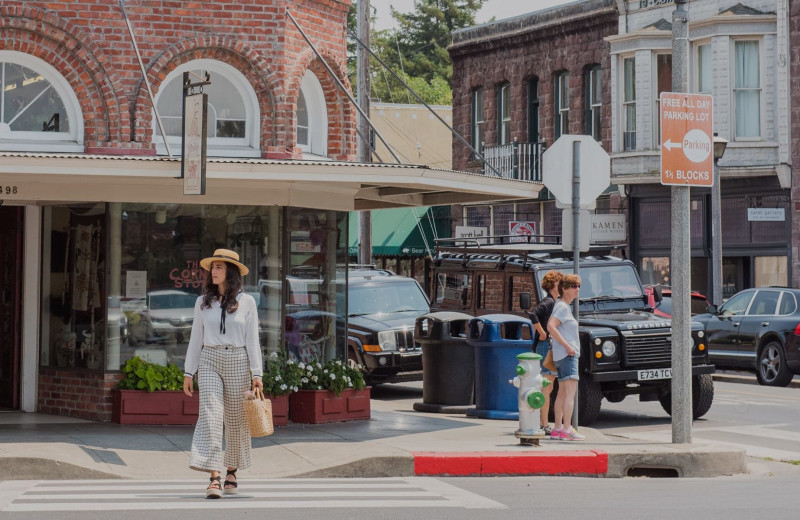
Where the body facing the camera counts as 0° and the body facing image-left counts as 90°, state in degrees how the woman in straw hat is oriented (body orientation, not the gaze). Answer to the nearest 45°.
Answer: approximately 0°

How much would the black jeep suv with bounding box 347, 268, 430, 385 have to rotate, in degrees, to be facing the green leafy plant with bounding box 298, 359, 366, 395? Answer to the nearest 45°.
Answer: approximately 45° to its right

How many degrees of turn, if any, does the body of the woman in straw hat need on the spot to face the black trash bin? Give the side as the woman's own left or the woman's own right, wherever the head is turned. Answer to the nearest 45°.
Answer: approximately 135° to the woman's own left

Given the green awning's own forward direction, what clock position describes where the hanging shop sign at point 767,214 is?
The hanging shop sign is roughly at 9 o'clock from the green awning.

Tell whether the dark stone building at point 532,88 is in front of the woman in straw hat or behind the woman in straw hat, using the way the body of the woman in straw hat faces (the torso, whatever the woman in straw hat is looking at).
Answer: behind

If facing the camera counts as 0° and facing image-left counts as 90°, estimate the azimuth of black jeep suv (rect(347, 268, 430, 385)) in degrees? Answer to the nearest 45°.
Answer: approximately 315°
